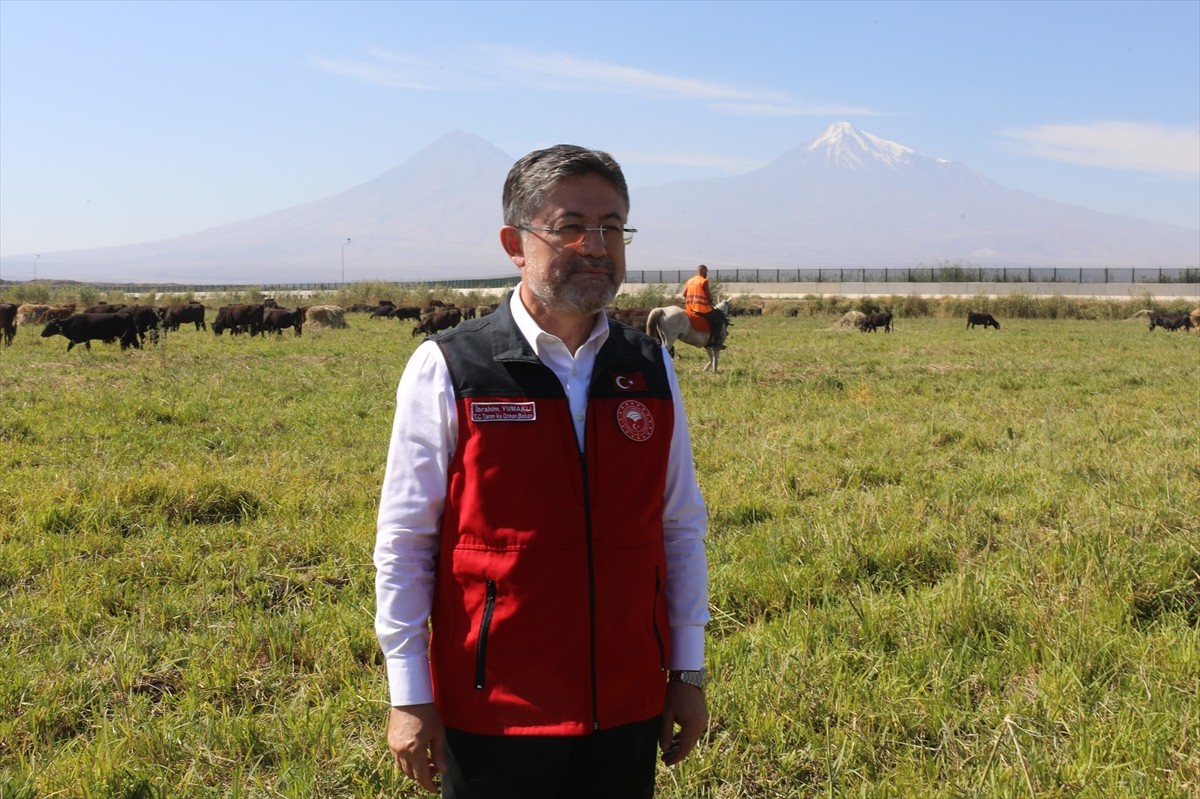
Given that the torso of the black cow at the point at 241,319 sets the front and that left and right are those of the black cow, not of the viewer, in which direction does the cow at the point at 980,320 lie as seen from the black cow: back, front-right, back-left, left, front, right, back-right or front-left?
back

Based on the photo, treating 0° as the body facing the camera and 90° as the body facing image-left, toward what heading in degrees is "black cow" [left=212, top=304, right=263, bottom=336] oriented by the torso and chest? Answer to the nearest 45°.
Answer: approximately 90°

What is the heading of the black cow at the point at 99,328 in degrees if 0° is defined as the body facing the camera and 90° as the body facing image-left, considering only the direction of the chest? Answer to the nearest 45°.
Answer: approximately 90°

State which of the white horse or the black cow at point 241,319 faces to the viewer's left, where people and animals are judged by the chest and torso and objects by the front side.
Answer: the black cow

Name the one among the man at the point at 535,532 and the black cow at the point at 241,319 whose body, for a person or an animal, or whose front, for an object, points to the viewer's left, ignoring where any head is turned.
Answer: the black cow
